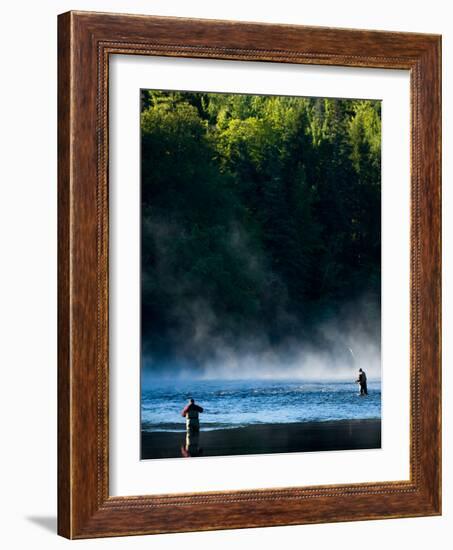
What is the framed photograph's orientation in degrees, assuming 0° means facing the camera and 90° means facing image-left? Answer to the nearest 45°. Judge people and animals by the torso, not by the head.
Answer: approximately 315°
